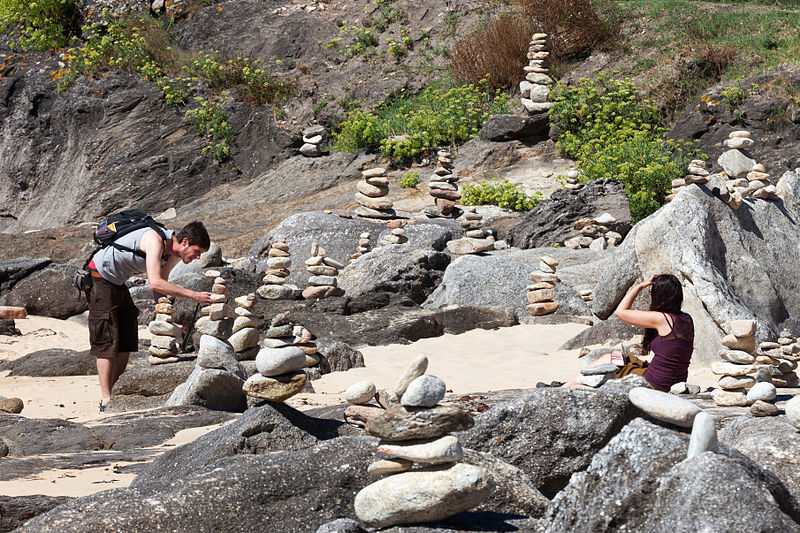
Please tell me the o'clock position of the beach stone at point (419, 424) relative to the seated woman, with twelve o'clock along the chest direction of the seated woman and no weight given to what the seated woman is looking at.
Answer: The beach stone is roughly at 8 o'clock from the seated woman.

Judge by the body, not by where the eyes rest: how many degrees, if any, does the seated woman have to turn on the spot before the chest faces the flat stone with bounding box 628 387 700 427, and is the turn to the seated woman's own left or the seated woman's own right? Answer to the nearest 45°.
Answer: approximately 135° to the seated woman's own left

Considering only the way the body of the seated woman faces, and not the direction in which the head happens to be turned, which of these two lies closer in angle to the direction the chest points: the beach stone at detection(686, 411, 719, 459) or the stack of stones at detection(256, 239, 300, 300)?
the stack of stones

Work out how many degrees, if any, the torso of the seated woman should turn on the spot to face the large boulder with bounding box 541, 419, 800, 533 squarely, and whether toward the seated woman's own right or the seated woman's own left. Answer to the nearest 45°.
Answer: approximately 135° to the seated woman's own left

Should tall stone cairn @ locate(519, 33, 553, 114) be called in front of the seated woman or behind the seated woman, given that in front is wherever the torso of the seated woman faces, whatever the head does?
in front

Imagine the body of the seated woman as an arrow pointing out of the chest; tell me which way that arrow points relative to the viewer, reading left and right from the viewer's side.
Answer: facing away from the viewer and to the left of the viewer

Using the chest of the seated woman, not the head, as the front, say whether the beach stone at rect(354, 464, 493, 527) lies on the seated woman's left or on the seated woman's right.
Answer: on the seated woman's left

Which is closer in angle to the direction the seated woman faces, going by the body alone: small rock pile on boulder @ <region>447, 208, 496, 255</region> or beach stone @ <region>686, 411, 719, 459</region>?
the small rock pile on boulder

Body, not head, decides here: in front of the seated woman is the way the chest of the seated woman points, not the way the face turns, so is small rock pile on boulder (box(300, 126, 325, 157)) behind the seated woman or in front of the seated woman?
in front

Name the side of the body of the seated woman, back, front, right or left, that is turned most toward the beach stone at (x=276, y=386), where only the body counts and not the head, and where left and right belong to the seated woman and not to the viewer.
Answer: left

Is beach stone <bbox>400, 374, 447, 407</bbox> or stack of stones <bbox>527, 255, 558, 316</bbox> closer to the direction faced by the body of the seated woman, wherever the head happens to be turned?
the stack of stones

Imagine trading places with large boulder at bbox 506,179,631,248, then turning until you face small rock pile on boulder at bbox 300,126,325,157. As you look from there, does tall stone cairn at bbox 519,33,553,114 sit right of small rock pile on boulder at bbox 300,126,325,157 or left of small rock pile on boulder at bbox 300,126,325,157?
right

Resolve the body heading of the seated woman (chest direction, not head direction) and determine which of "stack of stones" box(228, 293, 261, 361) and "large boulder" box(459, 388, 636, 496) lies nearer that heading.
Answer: the stack of stones
